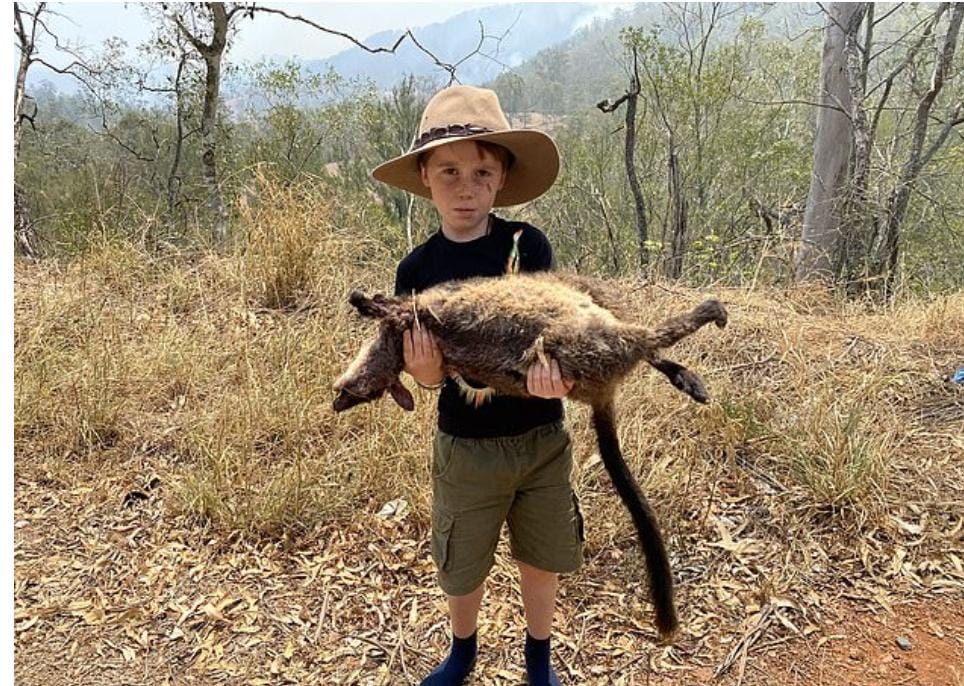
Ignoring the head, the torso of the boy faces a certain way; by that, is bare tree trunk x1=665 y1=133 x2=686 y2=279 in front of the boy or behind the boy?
behind

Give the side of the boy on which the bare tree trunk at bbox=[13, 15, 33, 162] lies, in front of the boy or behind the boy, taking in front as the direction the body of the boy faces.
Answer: behind

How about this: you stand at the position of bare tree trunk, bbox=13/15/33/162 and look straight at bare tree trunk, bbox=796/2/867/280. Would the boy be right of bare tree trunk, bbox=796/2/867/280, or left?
right

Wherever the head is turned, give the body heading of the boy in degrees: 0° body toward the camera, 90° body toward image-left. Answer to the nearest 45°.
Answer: approximately 0°

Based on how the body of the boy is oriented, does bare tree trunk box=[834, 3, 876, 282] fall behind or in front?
behind

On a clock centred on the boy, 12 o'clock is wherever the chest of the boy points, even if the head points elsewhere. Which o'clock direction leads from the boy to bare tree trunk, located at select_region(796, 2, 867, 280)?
The bare tree trunk is roughly at 7 o'clock from the boy.
